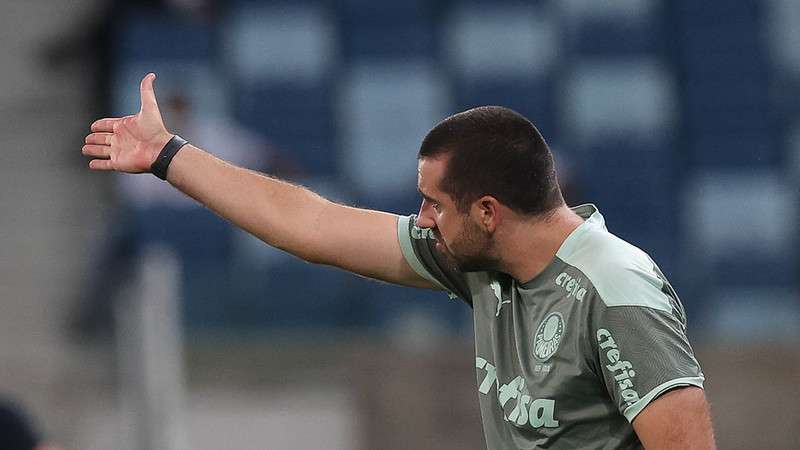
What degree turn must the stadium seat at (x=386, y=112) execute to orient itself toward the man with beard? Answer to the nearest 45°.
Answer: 0° — it already faces them

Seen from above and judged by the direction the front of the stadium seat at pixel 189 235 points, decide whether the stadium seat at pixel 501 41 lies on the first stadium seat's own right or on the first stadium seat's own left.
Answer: on the first stadium seat's own left

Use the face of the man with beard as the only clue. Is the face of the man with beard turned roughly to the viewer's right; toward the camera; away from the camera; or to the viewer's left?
to the viewer's left

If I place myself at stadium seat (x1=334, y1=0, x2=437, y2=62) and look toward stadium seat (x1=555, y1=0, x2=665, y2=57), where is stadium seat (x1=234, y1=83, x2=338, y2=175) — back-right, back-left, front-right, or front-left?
back-right

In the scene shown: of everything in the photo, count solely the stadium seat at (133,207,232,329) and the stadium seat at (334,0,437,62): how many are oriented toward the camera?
2

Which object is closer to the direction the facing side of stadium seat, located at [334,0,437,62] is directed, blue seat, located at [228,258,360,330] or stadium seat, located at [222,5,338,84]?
the blue seat
